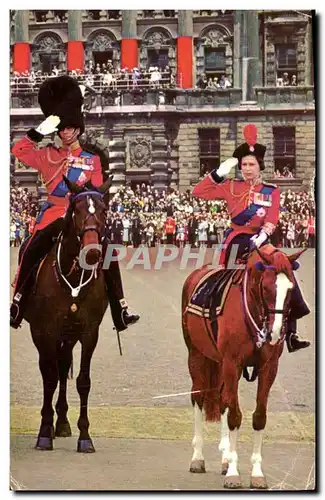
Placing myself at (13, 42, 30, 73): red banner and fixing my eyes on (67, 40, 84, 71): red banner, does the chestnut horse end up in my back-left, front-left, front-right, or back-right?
front-right

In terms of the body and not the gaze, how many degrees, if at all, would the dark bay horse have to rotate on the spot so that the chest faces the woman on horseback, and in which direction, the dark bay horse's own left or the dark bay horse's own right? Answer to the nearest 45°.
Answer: approximately 90° to the dark bay horse's own left

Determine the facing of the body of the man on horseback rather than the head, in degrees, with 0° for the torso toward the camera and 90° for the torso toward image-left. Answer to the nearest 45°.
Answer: approximately 0°

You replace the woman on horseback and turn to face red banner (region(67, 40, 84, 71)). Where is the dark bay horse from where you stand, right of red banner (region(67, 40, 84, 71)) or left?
left

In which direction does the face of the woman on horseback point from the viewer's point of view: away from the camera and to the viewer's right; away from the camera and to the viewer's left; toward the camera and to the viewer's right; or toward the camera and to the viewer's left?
toward the camera and to the viewer's left

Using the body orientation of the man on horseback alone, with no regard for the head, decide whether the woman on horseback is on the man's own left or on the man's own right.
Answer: on the man's own left

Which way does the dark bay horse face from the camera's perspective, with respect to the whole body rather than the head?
toward the camera

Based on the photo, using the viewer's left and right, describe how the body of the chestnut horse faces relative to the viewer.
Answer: facing the viewer and to the right of the viewer

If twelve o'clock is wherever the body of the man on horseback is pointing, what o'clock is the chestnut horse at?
The chestnut horse is roughly at 10 o'clock from the man on horseback.

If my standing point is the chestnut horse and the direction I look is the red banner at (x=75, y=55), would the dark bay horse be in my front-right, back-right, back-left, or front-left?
front-left
